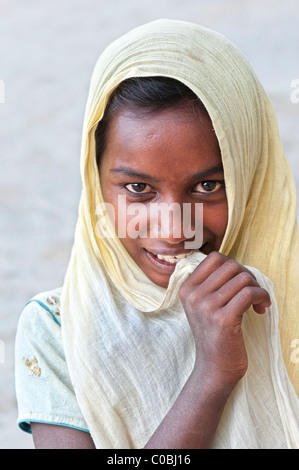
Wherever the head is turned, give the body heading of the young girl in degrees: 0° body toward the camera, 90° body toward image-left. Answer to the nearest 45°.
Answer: approximately 0°
